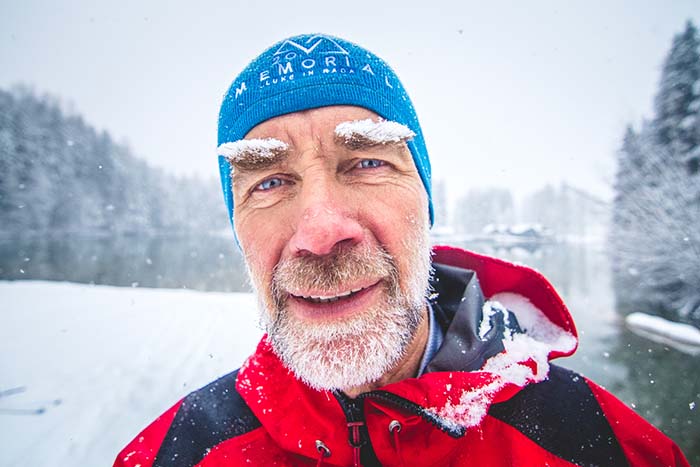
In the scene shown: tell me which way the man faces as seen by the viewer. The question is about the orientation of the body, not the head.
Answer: toward the camera

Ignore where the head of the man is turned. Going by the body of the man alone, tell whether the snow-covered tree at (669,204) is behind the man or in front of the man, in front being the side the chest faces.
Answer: behind
